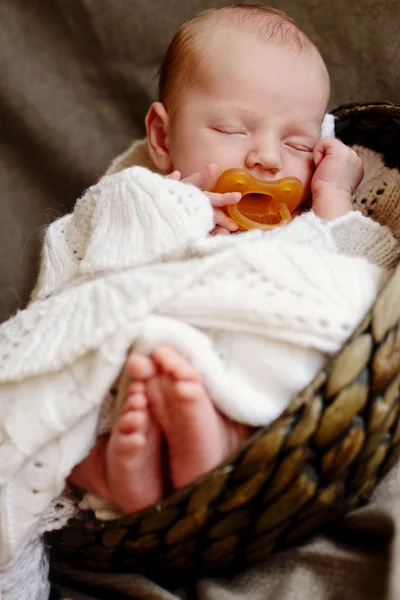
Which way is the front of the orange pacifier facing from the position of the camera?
facing the viewer
